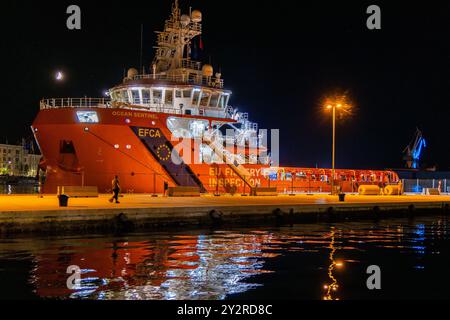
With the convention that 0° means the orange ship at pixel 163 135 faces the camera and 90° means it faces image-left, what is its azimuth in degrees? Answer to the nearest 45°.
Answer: approximately 45°
